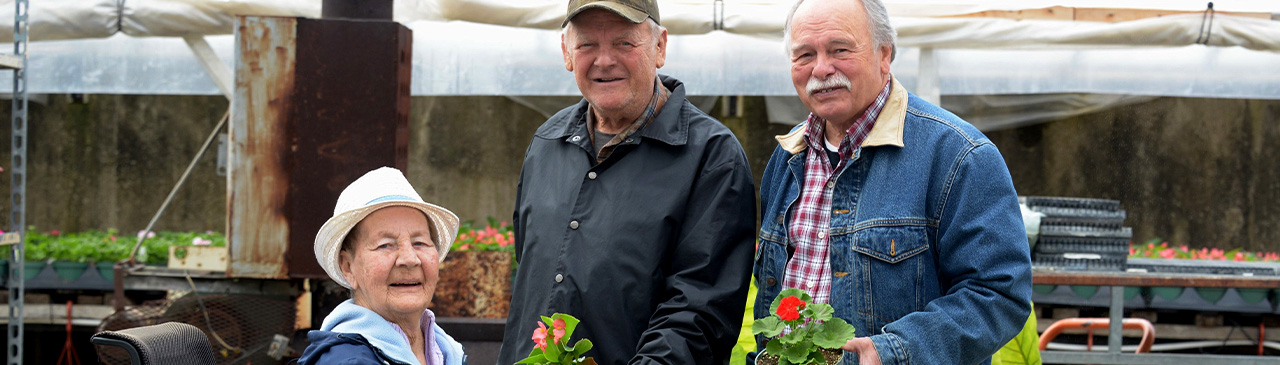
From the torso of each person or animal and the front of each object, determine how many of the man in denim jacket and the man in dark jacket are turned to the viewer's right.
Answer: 0

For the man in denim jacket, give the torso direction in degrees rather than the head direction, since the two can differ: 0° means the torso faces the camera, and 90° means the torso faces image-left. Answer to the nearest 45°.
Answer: approximately 45°

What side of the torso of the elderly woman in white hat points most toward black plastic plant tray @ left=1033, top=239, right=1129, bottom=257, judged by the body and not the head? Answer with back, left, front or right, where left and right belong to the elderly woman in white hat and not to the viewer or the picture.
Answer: left

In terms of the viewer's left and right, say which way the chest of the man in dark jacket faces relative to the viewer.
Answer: facing the viewer and to the left of the viewer

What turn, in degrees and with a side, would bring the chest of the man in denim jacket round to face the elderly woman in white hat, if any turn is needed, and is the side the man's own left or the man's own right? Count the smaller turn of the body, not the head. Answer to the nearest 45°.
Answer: approximately 45° to the man's own right

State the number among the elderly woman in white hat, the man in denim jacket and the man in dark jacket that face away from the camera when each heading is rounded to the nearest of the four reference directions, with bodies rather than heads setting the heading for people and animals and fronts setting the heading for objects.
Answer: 0
